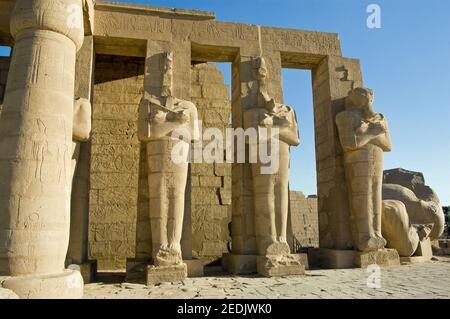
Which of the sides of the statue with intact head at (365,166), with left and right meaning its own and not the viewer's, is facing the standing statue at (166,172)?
right

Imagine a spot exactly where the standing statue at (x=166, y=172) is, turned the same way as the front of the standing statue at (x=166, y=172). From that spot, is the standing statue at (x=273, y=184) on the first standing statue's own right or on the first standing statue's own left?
on the first standing statue's own left

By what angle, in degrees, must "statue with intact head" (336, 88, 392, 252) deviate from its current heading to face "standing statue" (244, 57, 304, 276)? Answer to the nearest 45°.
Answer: approximately 90° to its right

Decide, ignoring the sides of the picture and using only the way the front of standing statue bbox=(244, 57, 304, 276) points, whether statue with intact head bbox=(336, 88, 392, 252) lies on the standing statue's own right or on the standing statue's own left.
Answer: on the standing statue's own left

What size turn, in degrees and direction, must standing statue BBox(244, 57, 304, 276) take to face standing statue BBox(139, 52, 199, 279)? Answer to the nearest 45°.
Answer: approximately 90° to its right

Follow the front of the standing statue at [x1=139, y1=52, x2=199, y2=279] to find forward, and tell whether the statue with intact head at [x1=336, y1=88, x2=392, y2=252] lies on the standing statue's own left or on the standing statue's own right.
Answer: on the standing statue's own left
